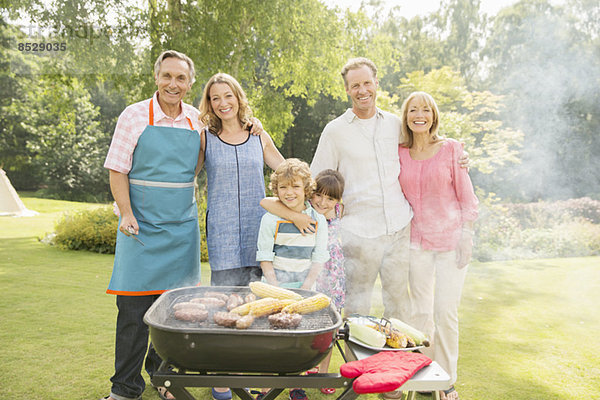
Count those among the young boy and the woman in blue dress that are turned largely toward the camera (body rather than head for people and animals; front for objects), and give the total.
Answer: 2

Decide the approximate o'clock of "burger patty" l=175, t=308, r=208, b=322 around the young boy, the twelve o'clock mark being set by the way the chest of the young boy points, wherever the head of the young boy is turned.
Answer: The burger patty is roughly at 1 o'clock from the young boy.

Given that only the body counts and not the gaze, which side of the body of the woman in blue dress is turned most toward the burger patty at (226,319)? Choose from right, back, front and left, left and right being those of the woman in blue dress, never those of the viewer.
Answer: front

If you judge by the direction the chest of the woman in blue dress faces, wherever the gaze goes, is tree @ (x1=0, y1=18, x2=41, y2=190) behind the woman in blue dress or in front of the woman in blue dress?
behind

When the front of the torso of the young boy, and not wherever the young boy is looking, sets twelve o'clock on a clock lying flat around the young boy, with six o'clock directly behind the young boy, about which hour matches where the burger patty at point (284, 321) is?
The burger patty is roughly at 12 o'clock from the young boy.

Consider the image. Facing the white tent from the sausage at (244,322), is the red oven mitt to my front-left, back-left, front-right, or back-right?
back-right

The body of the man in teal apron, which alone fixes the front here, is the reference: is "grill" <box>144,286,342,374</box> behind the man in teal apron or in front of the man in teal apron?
in front

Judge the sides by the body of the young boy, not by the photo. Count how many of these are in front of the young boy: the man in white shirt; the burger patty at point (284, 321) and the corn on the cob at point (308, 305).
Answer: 2

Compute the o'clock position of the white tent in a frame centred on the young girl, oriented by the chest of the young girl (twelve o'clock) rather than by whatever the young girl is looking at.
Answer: The white tent is roughly at 5 o'clock from the young girl.

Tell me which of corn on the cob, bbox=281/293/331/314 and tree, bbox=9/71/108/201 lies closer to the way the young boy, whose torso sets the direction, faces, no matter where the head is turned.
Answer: the corn on the cob

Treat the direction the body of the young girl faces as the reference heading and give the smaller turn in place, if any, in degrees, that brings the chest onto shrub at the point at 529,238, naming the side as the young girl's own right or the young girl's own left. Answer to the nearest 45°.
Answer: approximately 180°

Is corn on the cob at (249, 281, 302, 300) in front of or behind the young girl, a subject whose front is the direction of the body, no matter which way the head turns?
in front
